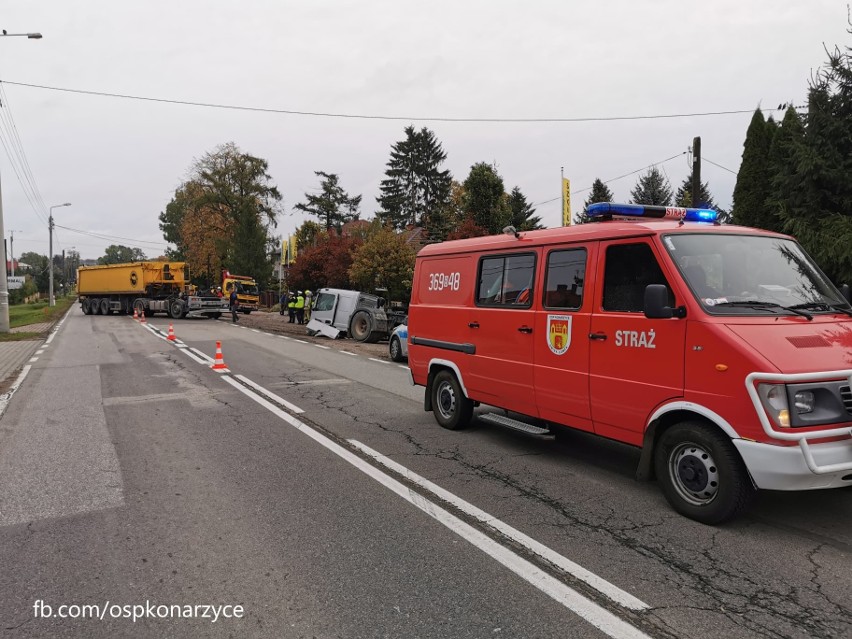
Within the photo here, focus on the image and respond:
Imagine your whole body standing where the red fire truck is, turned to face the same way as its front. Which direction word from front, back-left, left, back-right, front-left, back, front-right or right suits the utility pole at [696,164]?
back-left

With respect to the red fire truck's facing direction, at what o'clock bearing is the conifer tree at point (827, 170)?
The conifer tree is roughly at 8 o'clock from the red fire truck.

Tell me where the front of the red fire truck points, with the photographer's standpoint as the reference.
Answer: facing the viewer and to the right of the viewer

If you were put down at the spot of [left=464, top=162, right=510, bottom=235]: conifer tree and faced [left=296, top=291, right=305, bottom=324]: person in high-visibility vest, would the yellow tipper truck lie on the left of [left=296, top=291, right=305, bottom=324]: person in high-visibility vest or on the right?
right

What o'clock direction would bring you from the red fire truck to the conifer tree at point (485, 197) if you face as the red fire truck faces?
The conifer tree is roughly at 7 o'clock from the red fire truck.

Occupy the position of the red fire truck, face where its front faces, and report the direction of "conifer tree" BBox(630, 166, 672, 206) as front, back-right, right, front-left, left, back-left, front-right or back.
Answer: back-left

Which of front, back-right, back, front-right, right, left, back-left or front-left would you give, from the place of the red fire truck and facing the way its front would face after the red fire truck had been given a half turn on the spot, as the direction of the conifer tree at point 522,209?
front-right

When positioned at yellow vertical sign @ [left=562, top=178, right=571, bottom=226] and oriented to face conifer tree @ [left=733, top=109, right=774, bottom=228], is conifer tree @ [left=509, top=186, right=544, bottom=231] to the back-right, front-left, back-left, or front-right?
back-left

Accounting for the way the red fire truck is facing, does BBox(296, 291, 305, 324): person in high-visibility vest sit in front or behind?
behind

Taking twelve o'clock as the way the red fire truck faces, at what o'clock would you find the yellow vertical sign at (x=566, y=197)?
The yellow vertical sign is roughly at 7 o'clock from the red fire truck.

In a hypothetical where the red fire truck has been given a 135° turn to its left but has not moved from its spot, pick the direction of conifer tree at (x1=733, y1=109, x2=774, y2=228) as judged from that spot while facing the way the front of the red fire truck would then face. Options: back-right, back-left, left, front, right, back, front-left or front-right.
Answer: front

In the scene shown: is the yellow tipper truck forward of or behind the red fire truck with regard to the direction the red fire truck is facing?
behind

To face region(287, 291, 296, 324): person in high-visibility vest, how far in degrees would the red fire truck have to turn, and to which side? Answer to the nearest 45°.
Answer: approximately 180°
